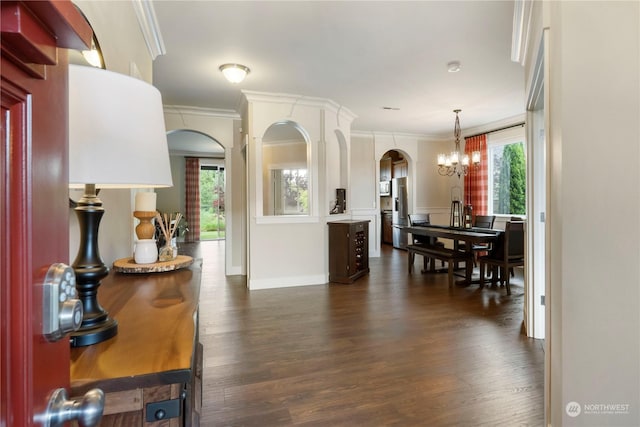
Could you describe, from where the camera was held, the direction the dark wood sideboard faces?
facing the viewer and to the right of the viewer

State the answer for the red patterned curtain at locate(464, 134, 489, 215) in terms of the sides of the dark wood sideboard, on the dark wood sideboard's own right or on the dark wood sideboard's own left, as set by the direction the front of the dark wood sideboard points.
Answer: on the dark wood sideboard's own left

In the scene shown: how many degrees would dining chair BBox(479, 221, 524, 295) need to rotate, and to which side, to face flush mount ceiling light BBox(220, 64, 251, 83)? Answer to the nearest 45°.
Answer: approximately 90° to its left

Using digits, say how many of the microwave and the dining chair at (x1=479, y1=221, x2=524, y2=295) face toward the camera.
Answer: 1

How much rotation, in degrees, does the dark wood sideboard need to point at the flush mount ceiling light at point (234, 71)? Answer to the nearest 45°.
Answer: approximately 90° to its right

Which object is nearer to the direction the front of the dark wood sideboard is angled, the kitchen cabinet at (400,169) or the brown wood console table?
the brown wood console table

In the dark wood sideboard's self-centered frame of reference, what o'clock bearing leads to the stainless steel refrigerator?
The stainless steel refrigerator is roughly at 8 o'clock from the dark wood sideboard.

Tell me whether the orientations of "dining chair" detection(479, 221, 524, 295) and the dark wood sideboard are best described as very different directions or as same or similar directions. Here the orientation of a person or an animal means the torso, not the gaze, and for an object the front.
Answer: very different directions

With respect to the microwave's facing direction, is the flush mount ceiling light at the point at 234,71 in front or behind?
in front

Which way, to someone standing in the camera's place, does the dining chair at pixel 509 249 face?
facing away from the viewer and to the left of the viewer

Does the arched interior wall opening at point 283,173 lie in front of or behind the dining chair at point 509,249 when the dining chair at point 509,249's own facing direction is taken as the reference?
in front

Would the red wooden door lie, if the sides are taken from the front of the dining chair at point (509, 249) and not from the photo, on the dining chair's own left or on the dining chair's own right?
on the dining chair's own left

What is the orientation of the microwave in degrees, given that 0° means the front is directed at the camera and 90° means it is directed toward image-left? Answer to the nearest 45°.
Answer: approximately 0°

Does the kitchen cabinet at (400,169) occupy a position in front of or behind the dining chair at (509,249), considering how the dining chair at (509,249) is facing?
in front
